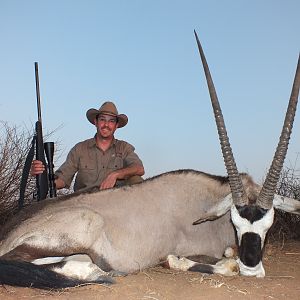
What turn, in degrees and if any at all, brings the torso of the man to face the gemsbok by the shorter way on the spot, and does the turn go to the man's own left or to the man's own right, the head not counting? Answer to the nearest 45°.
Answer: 0° — they already face it

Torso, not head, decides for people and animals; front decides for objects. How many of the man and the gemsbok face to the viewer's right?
1

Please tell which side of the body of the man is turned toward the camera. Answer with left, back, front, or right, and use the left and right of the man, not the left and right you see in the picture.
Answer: front

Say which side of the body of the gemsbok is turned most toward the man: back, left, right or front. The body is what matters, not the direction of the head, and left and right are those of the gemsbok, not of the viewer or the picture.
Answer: left

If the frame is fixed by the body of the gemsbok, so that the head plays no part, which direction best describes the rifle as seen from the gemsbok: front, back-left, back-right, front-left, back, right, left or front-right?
back-left

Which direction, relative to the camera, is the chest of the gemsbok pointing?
to the viewer's right

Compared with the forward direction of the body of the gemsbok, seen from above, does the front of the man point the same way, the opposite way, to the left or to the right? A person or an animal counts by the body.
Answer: to the right

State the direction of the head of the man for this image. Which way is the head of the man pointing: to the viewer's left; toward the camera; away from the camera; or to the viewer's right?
toward the camera

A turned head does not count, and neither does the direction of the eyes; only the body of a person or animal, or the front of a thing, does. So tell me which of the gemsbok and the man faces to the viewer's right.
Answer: the gemsbok
